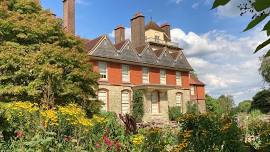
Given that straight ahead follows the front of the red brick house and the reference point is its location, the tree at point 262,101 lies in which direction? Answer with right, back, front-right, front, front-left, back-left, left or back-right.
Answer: front-left

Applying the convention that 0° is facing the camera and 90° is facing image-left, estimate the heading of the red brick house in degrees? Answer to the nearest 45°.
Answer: approximately 315°

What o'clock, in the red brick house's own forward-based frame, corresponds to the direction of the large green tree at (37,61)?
The large green tree is roughly at 2 o'clock from the red brick house.
